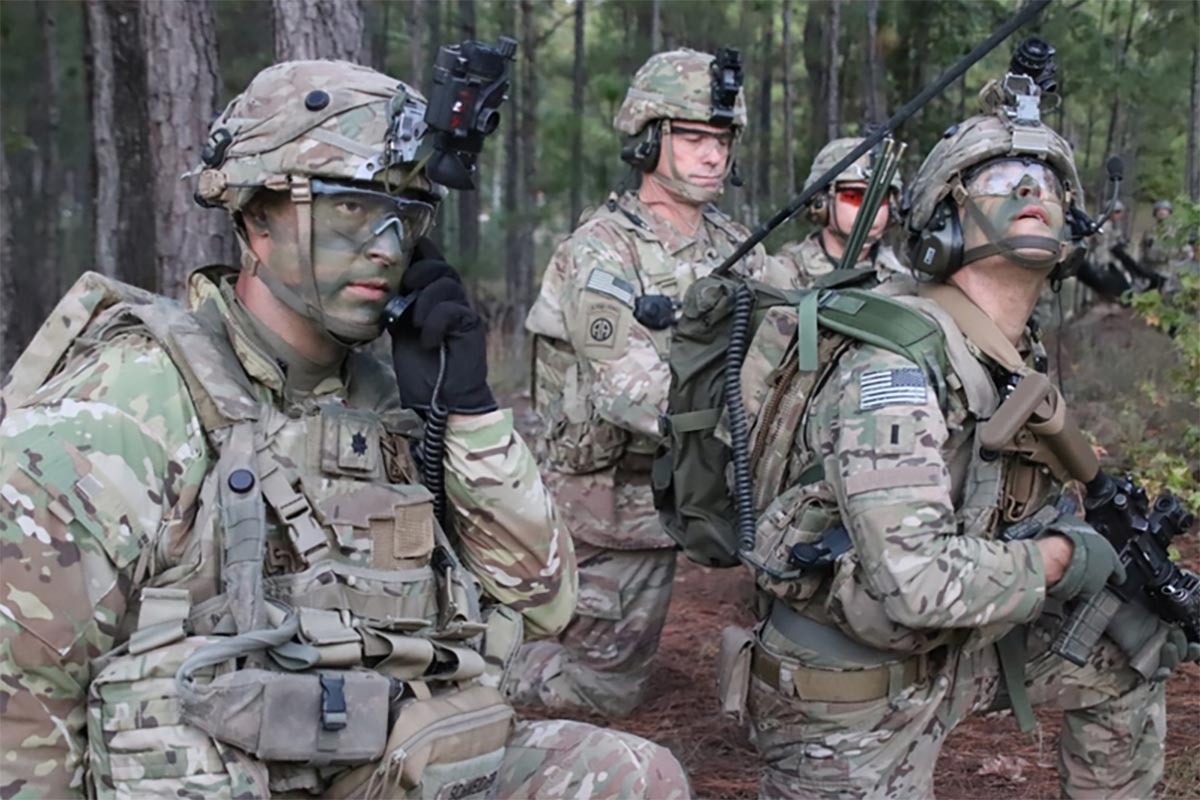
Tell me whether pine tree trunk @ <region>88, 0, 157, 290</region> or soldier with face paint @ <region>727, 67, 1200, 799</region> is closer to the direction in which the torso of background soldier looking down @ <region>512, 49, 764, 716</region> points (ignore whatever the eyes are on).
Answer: the soldier with face paint

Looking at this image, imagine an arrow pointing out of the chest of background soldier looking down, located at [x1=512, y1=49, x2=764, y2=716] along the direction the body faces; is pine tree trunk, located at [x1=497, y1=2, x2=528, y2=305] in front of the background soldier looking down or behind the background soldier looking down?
behind

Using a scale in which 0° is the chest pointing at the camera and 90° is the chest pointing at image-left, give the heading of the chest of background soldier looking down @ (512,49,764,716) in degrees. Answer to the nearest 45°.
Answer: approximately 315°

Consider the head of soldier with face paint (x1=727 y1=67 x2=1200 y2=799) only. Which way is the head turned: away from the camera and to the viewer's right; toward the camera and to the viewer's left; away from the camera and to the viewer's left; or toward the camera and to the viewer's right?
toward the camera and to the viewer's right

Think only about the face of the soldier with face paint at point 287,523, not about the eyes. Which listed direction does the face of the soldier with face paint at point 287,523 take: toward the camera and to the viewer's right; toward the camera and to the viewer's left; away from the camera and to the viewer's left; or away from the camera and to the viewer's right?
toward the camera and to the viewer's right

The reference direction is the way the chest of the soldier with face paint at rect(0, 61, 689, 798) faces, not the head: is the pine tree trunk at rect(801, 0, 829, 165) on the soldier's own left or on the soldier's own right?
on the soldier's own left

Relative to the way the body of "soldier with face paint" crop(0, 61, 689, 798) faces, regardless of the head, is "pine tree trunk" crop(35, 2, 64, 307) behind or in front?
behind

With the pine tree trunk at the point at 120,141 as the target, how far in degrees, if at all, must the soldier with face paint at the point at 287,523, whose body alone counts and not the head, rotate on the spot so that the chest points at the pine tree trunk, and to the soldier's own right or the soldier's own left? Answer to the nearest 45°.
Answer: approximately 135° to the soldier's own left

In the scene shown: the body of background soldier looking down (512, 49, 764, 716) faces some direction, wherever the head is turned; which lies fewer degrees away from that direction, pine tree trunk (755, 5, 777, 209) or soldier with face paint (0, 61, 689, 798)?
the soldier with face paint

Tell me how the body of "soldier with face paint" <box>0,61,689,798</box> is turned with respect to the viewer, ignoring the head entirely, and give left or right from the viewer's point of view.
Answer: facing the viewer and to the right of the viewer

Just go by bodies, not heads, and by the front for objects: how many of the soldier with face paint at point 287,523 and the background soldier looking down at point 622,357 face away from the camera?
0

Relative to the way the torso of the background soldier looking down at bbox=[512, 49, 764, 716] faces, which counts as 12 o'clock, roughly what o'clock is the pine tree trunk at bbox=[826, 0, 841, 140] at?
The pine tree trunk is roughly at 8 o'clock from the background soldier looking down.

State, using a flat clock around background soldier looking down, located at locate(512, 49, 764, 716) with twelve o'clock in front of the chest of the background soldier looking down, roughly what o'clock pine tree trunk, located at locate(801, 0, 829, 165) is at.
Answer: The pine tree trunk is roughly at 8 o'clock from the background soldier looking down.
